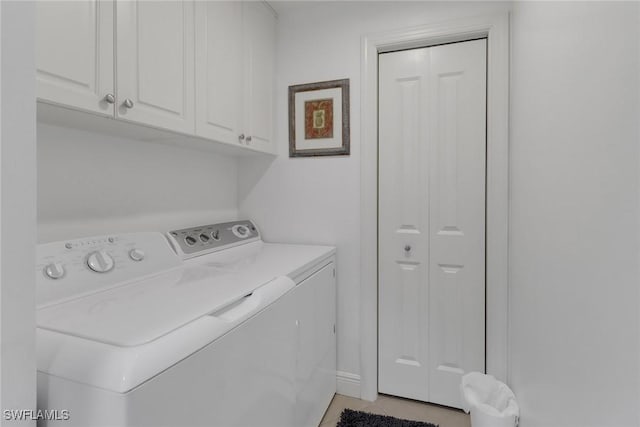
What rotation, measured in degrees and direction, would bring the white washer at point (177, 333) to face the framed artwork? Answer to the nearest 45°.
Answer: approximately 90° to its left

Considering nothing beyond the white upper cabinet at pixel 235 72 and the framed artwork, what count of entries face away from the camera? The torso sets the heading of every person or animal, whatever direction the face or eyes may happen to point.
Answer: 0

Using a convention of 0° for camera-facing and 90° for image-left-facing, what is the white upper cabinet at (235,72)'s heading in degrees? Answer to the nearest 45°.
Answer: approximately 315°

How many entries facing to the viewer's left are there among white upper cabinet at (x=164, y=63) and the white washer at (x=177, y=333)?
0

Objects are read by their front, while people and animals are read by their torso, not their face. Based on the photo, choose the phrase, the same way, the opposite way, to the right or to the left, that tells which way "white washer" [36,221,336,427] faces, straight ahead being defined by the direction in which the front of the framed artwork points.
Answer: to the left

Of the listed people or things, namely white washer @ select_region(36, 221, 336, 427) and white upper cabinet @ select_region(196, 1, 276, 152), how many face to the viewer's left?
0

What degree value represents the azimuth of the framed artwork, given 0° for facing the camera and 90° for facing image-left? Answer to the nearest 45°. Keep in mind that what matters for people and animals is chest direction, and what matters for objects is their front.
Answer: approximately 45°
